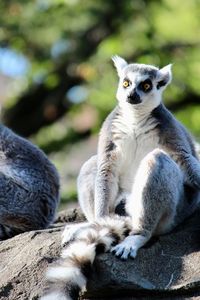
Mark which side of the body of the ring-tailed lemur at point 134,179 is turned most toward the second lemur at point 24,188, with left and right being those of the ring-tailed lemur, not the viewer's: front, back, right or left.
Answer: right

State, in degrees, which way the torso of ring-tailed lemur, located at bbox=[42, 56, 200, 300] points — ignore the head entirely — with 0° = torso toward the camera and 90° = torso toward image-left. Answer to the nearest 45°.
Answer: approximately 45°
